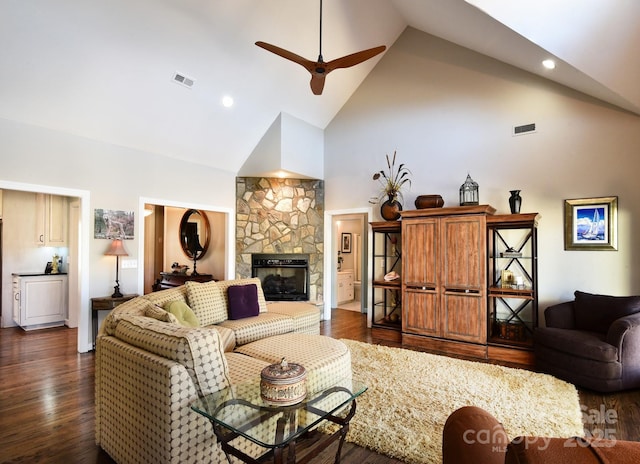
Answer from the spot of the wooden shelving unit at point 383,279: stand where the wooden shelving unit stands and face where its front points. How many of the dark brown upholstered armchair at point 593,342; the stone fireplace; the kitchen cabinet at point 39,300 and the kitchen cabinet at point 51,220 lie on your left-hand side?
1

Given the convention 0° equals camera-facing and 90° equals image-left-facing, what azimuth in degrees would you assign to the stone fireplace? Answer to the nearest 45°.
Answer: approximately 0°

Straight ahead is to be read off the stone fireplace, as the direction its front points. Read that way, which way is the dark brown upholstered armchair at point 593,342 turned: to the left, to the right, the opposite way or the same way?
to the right

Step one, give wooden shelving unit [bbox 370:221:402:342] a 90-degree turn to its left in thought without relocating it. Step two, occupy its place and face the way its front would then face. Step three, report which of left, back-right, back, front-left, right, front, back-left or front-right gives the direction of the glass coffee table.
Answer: front-right

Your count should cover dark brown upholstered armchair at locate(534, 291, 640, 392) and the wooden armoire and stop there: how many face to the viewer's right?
0

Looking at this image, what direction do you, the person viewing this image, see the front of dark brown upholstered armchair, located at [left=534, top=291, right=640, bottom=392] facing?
facing the viewer and to the left of the viewer

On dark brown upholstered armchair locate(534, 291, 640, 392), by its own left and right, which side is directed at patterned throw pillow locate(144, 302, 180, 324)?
front

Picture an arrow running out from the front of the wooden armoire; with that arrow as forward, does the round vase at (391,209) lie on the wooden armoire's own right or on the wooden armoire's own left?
on the wooden armoire's own right

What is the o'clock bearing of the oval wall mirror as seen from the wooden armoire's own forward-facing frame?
The oval wall mirror is roughly at 2 o'clock from the wooden armoire.

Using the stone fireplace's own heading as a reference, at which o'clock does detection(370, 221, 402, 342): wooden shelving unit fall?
The wooden shelving unit is roughly at 10 o'clock from the stone fireplace.

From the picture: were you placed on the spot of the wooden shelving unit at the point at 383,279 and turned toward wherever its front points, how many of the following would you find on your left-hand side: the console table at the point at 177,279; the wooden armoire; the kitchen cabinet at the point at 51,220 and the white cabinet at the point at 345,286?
1

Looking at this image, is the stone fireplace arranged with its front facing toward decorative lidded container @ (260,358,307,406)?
yes
